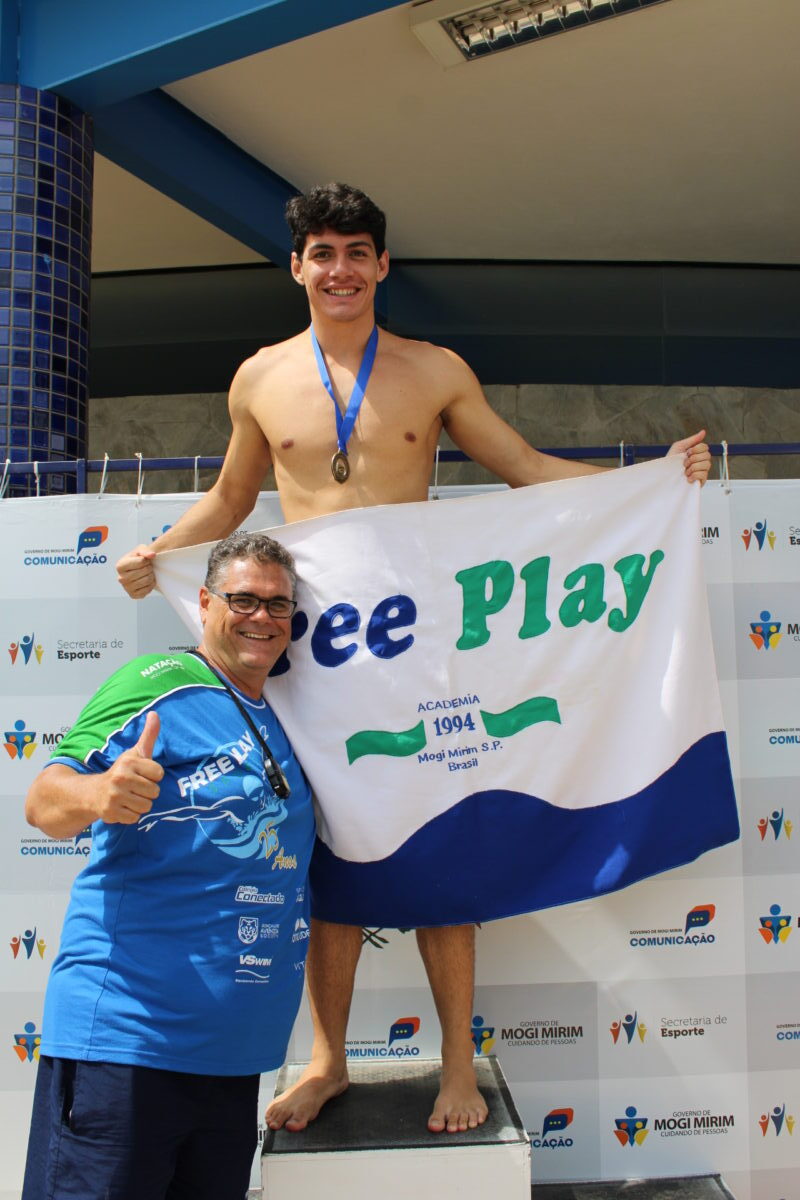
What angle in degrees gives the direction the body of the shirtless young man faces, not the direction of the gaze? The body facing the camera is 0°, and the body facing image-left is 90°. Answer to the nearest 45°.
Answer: approximately 0°

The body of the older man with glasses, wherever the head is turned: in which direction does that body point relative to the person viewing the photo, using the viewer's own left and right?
facing the viewer and to the right of the viewer

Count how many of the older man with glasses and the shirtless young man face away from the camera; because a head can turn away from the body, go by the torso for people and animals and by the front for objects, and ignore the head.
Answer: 0

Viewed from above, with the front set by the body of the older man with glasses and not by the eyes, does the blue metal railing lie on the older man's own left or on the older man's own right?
on the older man's own left
